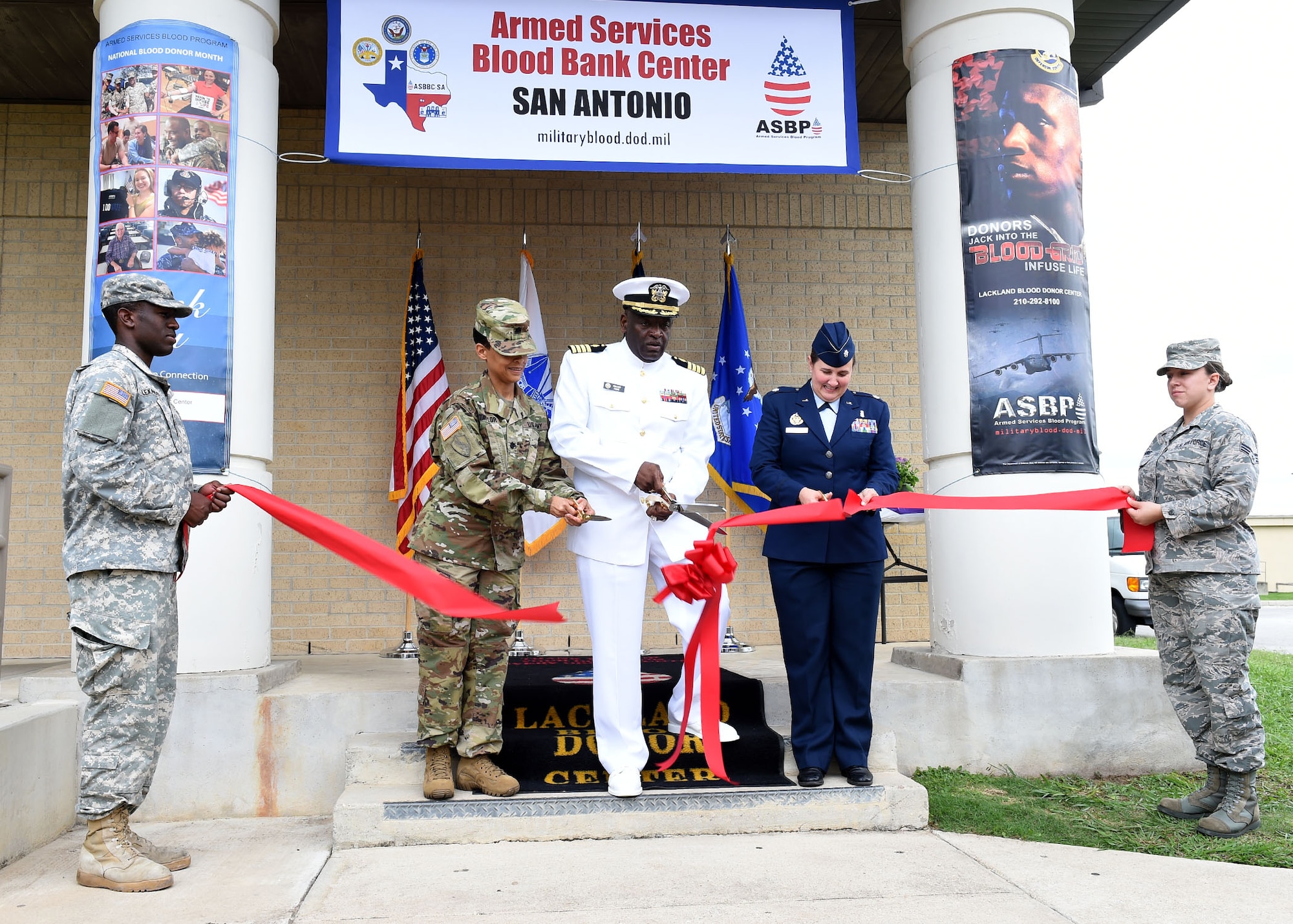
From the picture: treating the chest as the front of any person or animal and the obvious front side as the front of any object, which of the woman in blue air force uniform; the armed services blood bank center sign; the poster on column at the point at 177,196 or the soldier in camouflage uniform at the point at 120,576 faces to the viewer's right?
the soldier in camouflage uniform

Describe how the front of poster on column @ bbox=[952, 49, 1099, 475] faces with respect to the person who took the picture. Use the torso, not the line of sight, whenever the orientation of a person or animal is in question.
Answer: facing the viewer

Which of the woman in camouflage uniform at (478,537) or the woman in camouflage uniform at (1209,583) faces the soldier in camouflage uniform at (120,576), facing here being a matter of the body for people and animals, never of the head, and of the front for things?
the woman in camouflage uniform at (1209,583)

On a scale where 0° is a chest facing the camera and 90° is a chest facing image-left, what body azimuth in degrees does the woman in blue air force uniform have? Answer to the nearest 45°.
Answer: approximately 0°

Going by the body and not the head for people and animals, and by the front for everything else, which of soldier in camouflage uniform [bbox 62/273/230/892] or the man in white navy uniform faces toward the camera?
the man in white navy uniform

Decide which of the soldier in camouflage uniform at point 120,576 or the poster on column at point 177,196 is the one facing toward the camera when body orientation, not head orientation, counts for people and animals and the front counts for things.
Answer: the poster on column

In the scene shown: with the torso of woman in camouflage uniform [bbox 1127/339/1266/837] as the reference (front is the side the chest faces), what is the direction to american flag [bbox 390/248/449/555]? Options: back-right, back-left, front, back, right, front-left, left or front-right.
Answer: front-right

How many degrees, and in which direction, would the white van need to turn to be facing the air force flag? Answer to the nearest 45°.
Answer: approximately 45° to its right

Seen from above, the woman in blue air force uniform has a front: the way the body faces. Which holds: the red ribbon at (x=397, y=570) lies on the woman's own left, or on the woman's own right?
on the woman's own right

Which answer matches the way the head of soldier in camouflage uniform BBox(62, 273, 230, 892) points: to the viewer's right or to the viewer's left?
to the viewer's right

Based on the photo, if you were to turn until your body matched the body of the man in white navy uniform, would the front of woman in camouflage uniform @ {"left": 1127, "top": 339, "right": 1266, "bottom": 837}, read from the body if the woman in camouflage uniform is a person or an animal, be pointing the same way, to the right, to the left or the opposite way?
to the right

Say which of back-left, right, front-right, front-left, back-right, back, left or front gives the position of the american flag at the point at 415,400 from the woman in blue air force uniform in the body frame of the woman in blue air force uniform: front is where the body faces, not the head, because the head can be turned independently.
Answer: back-right

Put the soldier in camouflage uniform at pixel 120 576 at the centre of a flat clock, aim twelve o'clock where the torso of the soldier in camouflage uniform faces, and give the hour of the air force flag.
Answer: The air force flag is roughly at 11 o'clock from the soldier in camouflage uniform.

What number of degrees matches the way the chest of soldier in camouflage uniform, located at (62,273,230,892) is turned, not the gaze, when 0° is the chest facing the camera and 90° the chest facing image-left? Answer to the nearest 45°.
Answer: approximately 270°

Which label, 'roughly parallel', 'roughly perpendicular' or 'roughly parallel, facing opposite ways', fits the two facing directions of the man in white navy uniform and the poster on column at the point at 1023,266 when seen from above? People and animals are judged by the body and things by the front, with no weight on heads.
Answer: roughly parallel

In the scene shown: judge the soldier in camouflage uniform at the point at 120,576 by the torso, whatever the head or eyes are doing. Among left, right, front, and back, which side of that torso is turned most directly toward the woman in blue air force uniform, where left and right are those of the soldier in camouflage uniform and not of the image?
front

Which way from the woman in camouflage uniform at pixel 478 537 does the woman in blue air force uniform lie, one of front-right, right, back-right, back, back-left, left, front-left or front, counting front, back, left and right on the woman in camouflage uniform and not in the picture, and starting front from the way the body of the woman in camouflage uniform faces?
front-left

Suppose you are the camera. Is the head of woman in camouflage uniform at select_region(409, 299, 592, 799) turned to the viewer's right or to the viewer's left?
to the viewer's right
